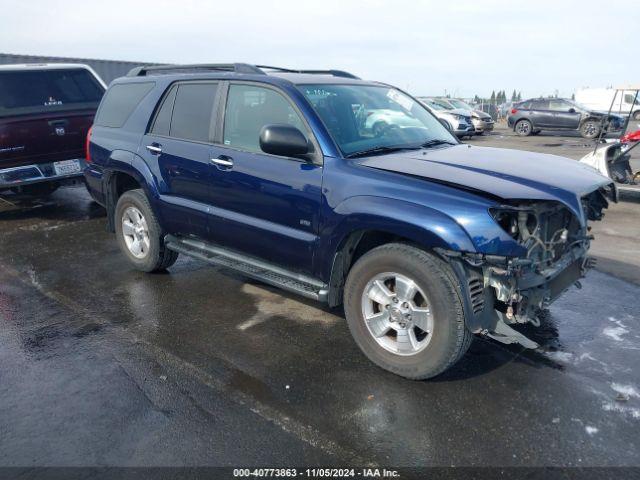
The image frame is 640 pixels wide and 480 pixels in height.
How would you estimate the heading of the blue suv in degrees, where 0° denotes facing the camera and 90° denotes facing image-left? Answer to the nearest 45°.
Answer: approximately 315°

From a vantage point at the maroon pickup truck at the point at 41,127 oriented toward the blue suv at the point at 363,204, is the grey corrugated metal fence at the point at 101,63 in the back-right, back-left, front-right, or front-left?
back-left

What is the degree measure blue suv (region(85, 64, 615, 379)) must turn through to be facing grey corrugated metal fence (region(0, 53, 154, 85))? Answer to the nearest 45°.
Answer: approximately 180°

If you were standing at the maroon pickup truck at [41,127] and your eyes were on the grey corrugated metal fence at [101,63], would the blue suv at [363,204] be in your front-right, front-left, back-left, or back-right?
back-right

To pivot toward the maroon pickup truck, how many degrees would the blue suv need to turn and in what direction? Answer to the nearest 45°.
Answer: approximately 180°
